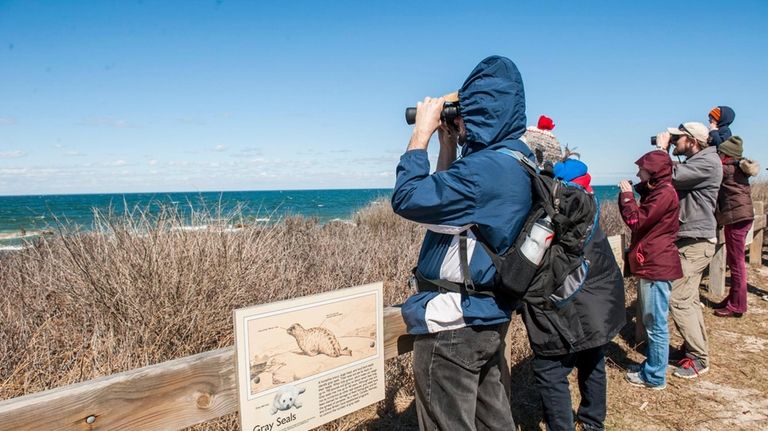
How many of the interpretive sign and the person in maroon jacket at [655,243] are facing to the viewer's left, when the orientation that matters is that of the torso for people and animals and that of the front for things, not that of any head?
1

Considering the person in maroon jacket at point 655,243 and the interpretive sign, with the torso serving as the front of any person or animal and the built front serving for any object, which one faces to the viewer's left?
the person in maroon jacket

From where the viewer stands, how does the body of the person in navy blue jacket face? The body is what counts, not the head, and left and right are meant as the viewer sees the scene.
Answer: facing to the left of the viewer

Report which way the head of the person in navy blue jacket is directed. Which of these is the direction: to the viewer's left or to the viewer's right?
to the viewer's left

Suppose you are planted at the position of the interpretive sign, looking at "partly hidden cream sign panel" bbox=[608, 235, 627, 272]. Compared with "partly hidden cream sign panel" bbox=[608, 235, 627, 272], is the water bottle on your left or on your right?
right

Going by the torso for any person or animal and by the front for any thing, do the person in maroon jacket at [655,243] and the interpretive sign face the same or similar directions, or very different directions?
very different directions

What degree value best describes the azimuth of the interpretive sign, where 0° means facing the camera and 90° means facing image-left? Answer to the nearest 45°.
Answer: approximately 315°

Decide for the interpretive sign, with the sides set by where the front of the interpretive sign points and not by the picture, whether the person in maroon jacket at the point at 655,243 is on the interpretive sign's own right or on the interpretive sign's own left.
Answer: on the interpretive sign's own left

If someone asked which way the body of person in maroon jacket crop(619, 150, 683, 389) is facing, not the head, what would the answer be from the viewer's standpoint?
to the viewer's left

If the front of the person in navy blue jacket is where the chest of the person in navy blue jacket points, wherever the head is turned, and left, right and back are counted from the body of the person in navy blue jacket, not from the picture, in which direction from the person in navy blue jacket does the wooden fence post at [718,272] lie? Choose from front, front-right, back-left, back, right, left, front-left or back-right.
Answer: back-right
